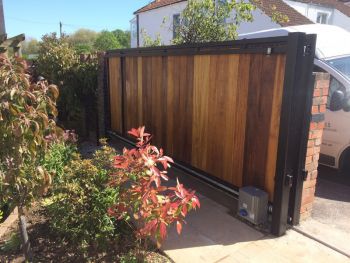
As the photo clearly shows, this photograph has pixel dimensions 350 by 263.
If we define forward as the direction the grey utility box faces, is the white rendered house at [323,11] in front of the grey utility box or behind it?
behind

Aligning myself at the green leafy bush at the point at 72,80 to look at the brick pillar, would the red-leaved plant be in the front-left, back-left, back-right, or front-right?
front-right

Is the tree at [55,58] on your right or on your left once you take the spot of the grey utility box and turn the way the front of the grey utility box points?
on your right

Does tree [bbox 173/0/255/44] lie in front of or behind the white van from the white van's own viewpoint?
behind

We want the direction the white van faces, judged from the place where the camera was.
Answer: facing the viewer and to the right of the viewer

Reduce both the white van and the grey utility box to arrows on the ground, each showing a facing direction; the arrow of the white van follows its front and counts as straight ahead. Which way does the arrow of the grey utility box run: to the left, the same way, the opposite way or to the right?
to the right

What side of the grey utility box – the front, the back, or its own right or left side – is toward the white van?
back

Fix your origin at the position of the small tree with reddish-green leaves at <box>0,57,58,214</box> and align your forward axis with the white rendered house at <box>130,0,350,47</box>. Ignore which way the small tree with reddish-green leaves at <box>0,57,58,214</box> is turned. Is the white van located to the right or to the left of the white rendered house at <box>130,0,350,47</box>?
right

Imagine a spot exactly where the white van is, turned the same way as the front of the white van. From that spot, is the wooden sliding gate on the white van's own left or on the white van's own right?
on the white van's own right

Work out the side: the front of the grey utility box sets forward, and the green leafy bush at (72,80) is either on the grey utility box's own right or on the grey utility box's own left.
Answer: on the grey utility box's own right

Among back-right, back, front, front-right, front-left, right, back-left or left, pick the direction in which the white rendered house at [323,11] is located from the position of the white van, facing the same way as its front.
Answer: back-left

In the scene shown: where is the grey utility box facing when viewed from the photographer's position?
facing the viewer and to the left of the viewer
